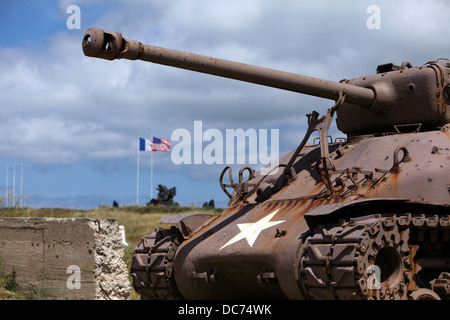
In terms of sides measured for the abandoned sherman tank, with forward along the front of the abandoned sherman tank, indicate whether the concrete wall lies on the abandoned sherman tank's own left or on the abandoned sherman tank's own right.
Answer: on the abandoned sherman tank's own right

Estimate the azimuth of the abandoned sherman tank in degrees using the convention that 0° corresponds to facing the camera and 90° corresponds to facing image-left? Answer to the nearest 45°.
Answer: approximately 45°

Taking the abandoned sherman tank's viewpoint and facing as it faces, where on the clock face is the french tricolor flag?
The french tricolor flag is roughly at 4 o'clock from the abandoned sherman tank.

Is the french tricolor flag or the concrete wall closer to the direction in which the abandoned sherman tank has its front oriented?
the concrete wall
